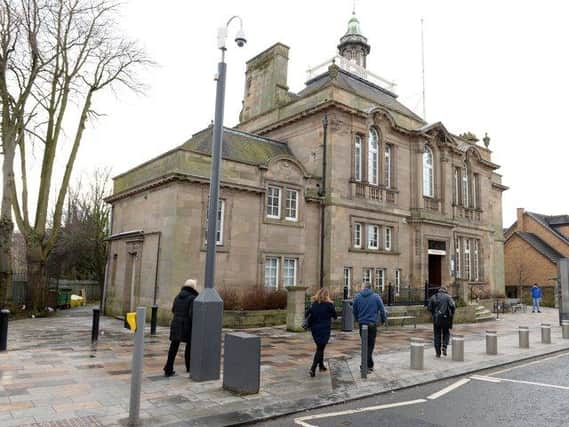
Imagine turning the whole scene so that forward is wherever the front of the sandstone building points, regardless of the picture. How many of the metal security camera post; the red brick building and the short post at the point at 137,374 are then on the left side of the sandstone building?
1

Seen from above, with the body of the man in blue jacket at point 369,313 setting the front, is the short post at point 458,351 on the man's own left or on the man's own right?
on the man's own right

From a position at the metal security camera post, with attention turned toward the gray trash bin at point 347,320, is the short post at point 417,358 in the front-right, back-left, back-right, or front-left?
front-right

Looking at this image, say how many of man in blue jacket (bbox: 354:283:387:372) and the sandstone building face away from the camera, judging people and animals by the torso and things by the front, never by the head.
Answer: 1

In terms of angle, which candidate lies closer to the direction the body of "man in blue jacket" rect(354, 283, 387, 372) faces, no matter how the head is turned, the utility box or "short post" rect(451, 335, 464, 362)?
the short post

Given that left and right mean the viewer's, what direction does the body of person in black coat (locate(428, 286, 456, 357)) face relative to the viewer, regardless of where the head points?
facing away from the viewer

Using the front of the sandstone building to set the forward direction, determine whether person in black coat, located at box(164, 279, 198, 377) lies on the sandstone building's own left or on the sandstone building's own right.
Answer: on the sandstone building's own right

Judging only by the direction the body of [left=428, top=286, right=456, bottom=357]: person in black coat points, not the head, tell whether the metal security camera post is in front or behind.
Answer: behind

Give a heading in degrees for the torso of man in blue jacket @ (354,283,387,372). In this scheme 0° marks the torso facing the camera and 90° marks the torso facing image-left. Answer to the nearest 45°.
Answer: approximately 180°

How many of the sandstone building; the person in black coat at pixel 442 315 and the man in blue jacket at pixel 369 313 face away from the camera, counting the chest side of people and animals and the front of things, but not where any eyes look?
2

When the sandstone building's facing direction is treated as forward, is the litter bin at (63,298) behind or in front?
behind
